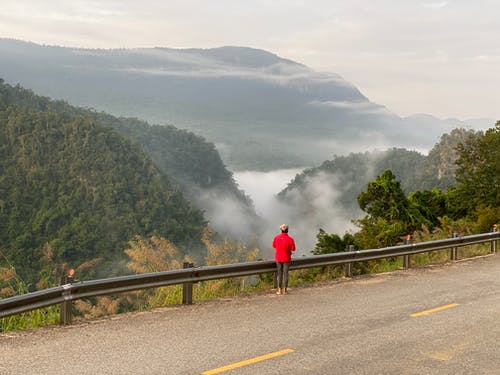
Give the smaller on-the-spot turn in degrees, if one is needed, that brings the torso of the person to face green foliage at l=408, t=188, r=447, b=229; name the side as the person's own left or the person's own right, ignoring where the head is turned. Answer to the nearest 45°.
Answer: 0° — they already face it

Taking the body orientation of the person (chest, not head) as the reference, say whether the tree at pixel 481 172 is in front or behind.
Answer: in front

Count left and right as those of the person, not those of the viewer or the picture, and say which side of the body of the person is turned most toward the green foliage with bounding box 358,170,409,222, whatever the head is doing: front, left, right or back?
front

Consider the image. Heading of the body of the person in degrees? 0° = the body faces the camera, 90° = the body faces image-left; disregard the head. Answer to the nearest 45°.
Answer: approximately 180°
